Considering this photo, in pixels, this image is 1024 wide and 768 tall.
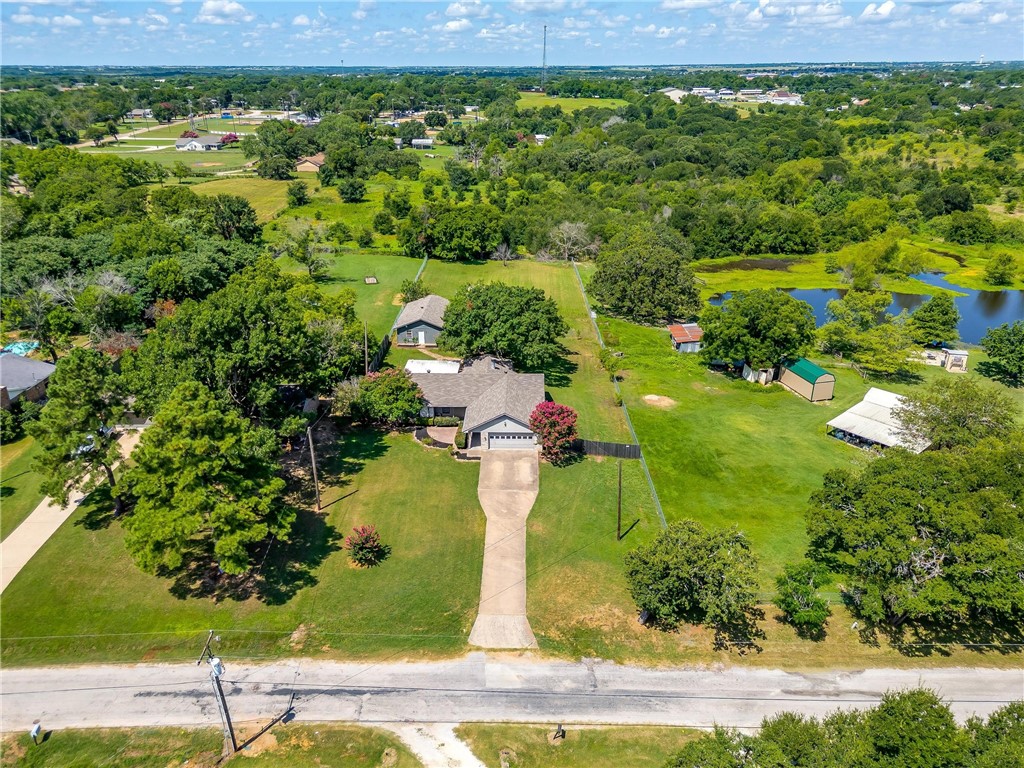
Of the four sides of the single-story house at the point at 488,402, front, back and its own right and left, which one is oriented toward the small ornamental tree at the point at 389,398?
right

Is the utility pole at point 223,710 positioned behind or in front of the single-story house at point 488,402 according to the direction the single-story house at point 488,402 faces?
in front

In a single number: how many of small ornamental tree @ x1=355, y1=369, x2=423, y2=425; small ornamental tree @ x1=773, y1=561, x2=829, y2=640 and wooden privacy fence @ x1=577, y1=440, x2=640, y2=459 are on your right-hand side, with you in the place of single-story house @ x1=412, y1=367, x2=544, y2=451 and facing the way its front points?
1

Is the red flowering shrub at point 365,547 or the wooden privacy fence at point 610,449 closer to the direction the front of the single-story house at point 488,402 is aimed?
the red flowering shrub

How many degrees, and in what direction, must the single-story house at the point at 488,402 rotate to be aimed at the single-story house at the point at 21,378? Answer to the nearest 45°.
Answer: approximately 90° to its right

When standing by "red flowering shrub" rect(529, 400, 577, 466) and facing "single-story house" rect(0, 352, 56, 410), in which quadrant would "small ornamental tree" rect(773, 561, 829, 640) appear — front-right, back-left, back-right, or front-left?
back-left

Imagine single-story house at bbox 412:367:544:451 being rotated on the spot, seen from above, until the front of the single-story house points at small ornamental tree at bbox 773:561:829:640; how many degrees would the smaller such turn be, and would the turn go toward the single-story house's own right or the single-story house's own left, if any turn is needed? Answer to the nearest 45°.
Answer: approximately 45° to the single-story house's own left

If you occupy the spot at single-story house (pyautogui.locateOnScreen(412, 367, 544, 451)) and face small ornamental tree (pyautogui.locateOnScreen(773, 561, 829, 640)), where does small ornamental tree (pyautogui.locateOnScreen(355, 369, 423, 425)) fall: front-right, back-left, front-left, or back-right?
back-right

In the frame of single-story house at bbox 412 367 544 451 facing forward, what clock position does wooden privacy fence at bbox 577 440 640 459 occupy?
The wooden privacy fence is roughly at 10 o'clock from the single-story house.

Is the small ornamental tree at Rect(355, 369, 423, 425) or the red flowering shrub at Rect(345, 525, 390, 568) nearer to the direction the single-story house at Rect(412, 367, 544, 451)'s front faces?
the red flowering shrub

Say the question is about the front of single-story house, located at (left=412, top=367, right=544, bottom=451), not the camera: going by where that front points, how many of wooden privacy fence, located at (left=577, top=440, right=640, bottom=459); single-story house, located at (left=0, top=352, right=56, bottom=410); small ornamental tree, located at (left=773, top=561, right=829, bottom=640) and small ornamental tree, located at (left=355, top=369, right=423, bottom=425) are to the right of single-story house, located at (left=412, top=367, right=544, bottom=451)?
2

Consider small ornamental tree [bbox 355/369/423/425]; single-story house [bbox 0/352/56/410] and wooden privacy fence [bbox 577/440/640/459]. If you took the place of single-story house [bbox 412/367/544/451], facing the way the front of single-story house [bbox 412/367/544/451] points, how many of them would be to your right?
2

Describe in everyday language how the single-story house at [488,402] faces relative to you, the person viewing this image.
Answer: facing the viewer

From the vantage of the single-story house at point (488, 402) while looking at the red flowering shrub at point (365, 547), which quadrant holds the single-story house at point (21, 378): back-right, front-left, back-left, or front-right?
front-right

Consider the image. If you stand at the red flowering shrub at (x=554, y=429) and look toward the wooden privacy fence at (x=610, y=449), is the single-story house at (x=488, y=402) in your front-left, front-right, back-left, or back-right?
back-left

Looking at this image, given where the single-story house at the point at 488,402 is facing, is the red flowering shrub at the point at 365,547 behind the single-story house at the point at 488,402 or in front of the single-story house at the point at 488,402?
in front
